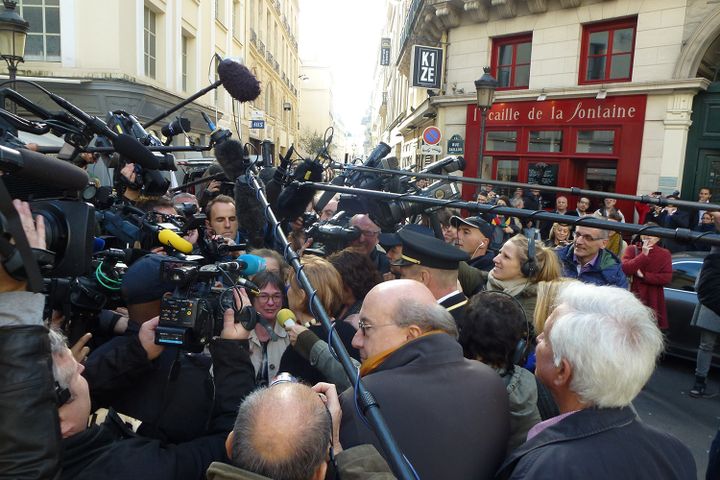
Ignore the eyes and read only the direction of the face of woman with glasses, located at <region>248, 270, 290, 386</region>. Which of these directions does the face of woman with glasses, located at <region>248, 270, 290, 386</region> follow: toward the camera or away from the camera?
toward the camera

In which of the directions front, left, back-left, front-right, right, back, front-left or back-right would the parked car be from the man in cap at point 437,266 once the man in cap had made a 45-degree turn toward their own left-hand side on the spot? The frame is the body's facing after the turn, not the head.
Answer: back-right

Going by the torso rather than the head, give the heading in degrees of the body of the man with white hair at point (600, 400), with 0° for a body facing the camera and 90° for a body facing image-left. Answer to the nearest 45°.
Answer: approximately 135°

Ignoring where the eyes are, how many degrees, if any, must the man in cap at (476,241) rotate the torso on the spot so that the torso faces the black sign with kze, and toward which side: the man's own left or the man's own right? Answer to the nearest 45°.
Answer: approximately 135° to the man's own right

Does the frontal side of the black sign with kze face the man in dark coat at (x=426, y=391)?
yes

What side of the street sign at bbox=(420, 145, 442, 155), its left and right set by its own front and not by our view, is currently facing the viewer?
front

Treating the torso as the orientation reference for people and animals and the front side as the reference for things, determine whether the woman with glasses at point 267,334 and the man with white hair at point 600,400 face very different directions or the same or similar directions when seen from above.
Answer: very different directions

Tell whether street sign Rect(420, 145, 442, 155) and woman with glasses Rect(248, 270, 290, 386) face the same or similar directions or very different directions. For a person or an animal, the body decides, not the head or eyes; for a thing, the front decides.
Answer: same or similar directions

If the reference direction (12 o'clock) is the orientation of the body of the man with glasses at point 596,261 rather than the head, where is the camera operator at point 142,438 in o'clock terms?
The camera operator is roughly at 11 o'clock from the man with glasses.

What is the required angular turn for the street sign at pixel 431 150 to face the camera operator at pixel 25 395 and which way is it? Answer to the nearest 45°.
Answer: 0° — it already faces them

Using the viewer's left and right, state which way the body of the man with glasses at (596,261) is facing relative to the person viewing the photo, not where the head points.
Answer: facing the viewer and to the left of the viewer

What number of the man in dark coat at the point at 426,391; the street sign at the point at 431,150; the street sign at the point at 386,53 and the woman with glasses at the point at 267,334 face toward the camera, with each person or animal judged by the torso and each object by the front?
3

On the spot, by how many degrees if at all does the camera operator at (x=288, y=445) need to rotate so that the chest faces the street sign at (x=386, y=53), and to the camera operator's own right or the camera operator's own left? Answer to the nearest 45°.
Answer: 0° — they already face it

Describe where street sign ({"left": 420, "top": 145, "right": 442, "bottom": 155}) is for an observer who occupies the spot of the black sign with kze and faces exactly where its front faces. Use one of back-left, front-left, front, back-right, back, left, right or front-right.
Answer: front

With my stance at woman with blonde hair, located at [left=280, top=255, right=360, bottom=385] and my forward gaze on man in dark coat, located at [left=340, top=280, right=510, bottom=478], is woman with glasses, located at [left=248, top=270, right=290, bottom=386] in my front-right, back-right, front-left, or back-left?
back-right

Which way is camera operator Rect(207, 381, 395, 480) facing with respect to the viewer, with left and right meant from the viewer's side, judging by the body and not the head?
facing away from the viewer

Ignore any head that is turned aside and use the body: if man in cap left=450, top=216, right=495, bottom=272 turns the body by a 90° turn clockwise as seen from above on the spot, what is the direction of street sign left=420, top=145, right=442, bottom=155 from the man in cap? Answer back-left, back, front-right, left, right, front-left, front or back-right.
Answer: front-right

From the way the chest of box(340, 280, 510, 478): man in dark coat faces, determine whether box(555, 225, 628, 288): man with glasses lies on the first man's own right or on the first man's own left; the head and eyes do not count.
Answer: on the first man's own right

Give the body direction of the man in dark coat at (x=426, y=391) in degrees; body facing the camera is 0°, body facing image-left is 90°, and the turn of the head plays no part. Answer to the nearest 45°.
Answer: approximately 135°

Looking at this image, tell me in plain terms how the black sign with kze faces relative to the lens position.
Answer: facing the viewer

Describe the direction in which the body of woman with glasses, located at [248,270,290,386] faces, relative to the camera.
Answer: toward the camera

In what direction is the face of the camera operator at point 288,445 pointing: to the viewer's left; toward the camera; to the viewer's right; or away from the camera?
away from the camera
